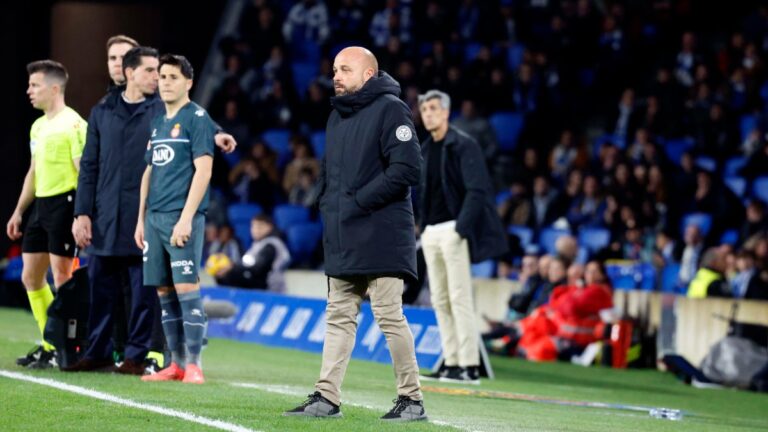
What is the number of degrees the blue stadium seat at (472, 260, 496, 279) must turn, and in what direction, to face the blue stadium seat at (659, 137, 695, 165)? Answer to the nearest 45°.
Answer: approximately 135° to its left

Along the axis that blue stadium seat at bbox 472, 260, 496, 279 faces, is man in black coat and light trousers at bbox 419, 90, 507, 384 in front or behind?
in front

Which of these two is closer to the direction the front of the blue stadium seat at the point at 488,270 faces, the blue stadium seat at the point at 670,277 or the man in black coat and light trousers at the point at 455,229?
the man in black coat and light trousers

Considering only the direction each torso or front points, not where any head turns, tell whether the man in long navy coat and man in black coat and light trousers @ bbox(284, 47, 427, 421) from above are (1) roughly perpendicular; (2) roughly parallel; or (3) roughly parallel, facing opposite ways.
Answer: roughly perpendicular

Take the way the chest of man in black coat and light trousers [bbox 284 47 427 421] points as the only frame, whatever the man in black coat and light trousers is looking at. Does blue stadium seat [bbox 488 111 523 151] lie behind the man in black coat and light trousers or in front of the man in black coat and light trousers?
behind

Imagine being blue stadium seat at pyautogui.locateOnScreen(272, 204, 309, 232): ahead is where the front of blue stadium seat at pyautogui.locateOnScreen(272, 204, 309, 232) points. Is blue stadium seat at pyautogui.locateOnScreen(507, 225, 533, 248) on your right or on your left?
on your left

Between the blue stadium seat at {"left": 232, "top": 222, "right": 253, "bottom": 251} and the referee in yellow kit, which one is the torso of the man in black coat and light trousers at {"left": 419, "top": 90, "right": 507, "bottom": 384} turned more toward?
the referee in yellow kit
